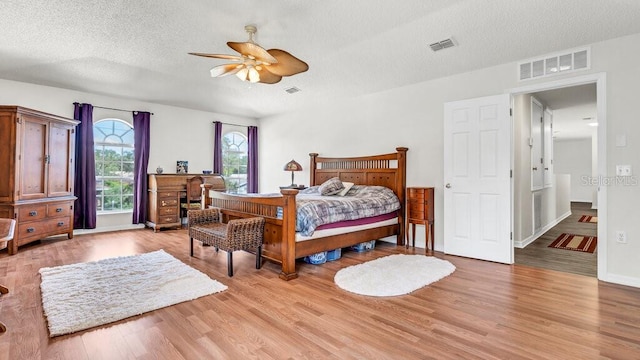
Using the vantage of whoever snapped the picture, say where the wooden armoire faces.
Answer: facing the viewer and to the right of the viewer

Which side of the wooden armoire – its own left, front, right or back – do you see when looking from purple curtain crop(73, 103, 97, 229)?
left

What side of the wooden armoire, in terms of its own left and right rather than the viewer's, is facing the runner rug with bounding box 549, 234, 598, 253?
front

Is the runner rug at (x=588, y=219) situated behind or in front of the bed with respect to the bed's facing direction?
behind

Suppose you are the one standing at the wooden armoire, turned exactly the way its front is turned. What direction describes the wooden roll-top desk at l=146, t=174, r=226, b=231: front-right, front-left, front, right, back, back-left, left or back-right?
front-left

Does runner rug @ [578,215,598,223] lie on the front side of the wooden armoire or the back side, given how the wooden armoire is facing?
on the front side

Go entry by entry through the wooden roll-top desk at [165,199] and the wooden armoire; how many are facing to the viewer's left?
0

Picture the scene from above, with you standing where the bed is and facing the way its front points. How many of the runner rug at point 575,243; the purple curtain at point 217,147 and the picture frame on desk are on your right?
2

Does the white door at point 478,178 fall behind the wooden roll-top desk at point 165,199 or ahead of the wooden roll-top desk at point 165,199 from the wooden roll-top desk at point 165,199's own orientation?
ahead

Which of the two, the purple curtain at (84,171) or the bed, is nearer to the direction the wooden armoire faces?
the bed

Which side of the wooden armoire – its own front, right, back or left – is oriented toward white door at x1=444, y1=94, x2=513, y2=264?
front

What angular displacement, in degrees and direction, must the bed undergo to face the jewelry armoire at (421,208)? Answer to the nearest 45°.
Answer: approximately 135° to its left

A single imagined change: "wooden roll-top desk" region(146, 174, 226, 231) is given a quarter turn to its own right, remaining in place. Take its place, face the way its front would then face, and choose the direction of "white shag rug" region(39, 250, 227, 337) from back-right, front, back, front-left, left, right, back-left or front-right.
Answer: front-left
